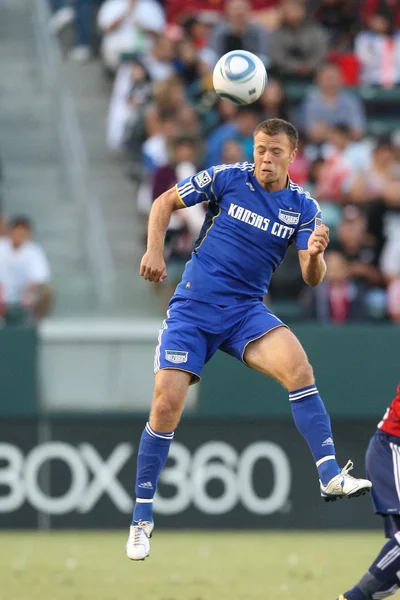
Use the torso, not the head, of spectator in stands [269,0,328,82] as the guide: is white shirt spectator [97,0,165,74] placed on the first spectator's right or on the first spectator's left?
on the first spectator's right

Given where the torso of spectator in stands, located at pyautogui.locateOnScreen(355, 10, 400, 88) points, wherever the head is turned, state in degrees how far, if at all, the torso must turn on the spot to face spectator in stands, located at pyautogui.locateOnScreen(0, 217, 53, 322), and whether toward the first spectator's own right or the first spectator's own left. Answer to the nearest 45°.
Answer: approximately 45° to the first spectator's own right

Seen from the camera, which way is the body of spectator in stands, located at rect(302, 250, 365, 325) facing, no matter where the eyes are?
toward the camera

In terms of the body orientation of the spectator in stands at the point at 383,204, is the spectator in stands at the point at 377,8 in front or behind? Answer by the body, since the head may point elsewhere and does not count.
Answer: behind

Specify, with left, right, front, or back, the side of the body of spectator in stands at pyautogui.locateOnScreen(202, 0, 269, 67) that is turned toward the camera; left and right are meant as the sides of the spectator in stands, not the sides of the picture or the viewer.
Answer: front

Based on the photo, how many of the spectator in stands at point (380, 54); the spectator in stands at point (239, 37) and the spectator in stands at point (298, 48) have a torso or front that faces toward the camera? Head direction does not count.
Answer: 3

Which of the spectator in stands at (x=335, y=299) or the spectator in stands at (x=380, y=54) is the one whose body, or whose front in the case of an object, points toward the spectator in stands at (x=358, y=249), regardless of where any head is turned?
the spectator in stands at (x=380, y=54)

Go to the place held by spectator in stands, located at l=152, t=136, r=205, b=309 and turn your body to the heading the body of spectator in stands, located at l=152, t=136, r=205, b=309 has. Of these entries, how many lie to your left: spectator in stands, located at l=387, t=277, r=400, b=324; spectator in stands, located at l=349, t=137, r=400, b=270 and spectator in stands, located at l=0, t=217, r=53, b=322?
2

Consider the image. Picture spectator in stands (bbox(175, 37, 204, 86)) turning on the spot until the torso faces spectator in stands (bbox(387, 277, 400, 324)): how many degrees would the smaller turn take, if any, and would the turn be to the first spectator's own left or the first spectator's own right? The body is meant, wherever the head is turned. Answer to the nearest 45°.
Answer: approximately 45° to the first spectator's own left

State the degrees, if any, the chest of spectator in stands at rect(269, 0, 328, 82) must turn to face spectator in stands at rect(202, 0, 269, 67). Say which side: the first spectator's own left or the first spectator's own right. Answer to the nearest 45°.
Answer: approximately 45° to the first spectator's own right

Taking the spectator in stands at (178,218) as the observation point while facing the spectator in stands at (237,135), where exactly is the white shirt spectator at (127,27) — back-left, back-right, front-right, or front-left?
front-left

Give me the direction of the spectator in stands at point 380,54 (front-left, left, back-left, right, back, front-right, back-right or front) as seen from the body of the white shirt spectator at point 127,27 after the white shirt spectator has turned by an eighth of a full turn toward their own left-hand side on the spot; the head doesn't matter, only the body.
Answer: front-left

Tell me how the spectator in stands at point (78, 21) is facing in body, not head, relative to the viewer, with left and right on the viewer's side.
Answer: facing the viewer and to the left of the viewer

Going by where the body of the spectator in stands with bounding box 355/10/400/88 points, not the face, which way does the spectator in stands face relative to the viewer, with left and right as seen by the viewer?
facing the viewer
